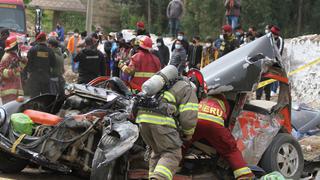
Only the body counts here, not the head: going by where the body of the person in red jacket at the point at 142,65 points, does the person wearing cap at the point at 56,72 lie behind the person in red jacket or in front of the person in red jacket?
in front

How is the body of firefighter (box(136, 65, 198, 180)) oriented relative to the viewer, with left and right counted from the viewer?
facing away from the viewer and to the right of the viewer

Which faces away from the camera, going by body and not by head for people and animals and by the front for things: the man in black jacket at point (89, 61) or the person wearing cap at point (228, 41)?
the man in black jacket

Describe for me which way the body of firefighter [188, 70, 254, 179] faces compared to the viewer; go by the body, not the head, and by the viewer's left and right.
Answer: facing away from the viewer and to the left of the viewer

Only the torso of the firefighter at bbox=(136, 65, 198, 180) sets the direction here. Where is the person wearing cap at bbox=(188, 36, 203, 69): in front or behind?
in front
